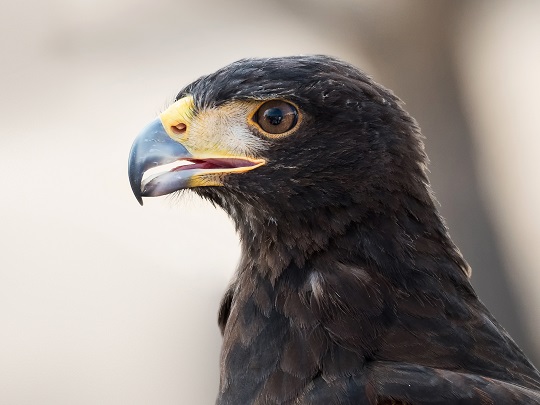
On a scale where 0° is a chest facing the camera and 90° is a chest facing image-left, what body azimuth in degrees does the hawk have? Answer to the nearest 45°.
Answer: approximately 90°
